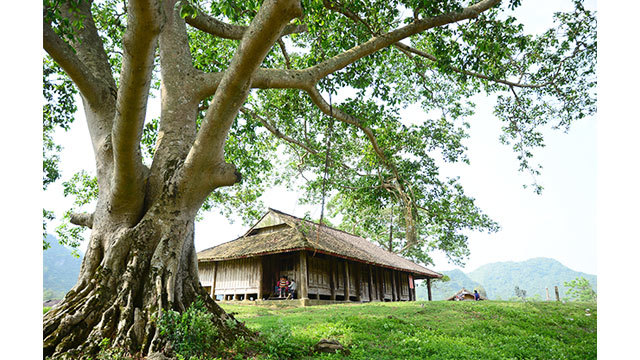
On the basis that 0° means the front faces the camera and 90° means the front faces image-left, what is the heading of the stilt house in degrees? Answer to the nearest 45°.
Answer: approximately 315°

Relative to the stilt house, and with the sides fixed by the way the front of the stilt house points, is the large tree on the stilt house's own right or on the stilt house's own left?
on the stilt house's own right
